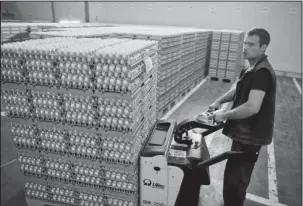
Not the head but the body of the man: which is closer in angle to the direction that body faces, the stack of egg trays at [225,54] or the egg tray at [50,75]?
the egg tray

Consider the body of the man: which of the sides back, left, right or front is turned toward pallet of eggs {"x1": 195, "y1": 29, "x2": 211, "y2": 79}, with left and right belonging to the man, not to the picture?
right

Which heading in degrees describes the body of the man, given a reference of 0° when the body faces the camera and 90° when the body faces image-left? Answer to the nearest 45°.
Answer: approximately 90°

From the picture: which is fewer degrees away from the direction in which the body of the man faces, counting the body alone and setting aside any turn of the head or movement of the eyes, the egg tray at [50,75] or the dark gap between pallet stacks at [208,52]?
the egg tray
